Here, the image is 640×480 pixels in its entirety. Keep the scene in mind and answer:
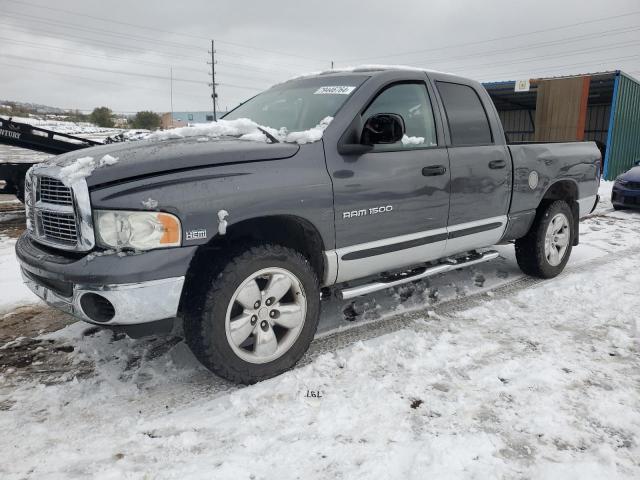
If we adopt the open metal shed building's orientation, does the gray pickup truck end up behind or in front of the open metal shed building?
in front

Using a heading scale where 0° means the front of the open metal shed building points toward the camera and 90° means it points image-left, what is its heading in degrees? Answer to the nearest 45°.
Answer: approximately 45°

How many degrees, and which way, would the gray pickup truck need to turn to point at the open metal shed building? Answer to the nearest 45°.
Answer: approximately 180°

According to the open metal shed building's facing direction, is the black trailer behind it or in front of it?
in front

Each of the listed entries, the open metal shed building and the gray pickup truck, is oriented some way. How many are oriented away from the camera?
0

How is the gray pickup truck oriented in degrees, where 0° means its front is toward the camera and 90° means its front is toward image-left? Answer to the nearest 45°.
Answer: approximately 45°

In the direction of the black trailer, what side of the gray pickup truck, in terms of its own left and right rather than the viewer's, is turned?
right
